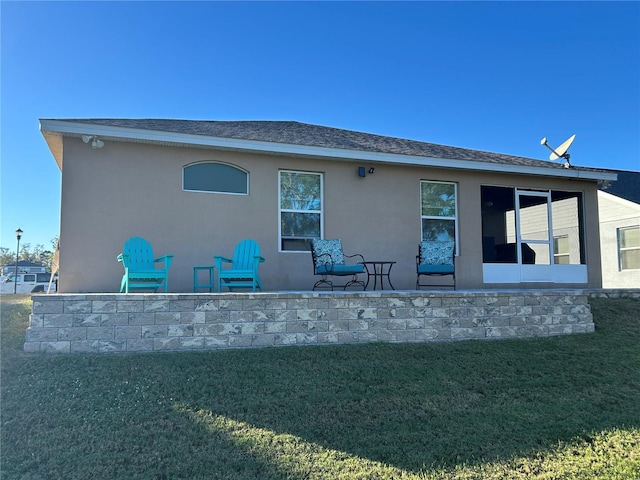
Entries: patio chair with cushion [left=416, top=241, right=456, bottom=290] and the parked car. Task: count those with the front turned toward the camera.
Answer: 1

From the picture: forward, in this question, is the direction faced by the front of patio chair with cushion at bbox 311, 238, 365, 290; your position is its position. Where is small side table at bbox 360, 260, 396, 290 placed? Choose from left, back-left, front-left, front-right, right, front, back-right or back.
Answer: left

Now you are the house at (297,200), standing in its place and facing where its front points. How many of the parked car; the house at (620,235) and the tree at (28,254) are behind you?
0

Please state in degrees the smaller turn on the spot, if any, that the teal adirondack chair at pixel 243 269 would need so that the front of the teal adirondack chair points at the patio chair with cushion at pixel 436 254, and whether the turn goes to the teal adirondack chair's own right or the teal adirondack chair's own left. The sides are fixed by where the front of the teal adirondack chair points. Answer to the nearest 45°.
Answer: approximately 135° to the teal adirondack chair's own left

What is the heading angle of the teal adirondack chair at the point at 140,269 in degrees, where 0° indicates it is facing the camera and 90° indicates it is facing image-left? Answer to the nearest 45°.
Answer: approximately 315°

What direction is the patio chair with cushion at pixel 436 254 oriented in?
toward the camera

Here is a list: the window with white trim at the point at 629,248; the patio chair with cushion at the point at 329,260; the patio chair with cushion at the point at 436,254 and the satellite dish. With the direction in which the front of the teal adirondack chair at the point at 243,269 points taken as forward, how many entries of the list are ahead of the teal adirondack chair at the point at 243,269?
0

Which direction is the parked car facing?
to the viewer's left

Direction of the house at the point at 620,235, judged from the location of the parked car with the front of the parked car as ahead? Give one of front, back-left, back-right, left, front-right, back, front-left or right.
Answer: back-left

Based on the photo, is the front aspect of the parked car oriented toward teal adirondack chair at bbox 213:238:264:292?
no

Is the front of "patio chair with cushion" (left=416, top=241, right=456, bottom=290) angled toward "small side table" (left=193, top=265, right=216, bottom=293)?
no

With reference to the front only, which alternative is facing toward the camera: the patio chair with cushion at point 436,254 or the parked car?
the patio chair with cushion

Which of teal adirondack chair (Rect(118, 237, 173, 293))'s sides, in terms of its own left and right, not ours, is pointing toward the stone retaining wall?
front

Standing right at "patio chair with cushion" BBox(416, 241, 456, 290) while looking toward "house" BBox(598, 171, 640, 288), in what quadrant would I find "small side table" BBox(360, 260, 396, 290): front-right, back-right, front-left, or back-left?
back-left

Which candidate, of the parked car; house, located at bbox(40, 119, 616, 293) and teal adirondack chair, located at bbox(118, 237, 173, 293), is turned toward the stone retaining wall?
the teal adirondack chair

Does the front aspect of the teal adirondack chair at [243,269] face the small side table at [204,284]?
no
